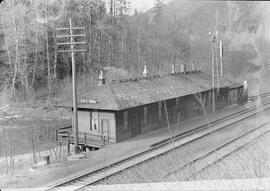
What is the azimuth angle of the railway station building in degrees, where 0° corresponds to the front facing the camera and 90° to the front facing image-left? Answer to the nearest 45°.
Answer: approximately 315°
